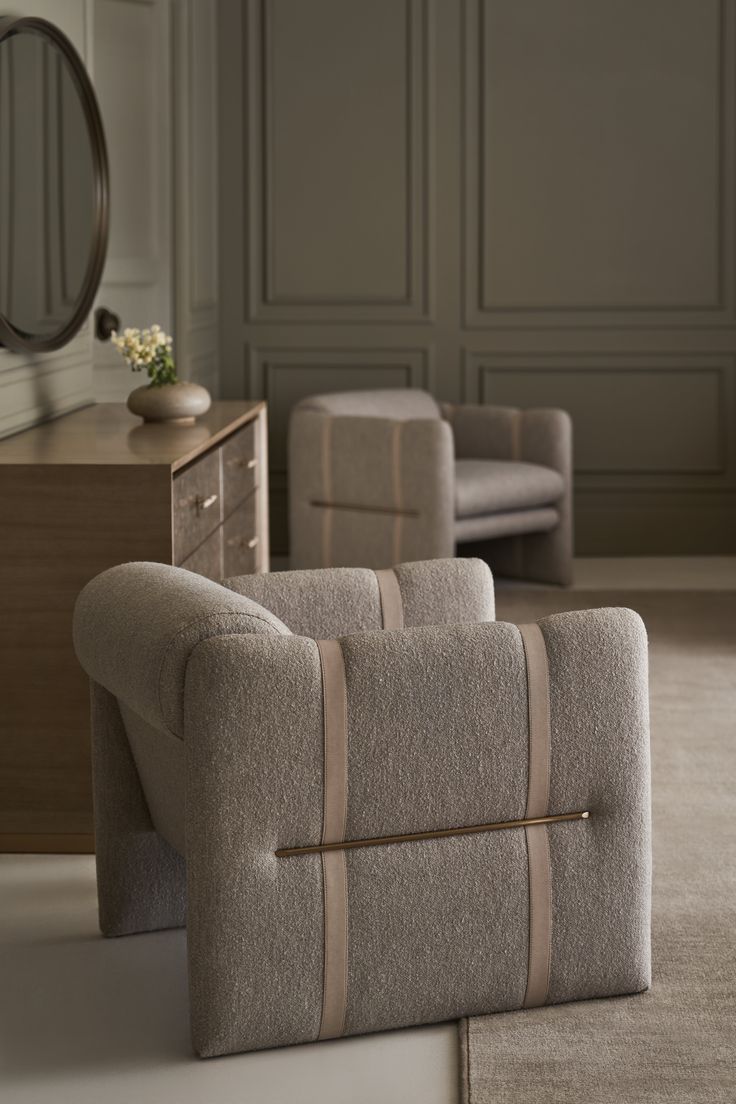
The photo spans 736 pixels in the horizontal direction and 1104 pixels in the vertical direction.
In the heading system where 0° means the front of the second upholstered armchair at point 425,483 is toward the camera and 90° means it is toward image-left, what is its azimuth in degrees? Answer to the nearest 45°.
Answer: approximately 315°

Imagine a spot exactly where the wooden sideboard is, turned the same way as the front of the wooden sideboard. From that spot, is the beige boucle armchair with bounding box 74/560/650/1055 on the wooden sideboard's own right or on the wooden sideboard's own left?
on the wooden sideboard's own right

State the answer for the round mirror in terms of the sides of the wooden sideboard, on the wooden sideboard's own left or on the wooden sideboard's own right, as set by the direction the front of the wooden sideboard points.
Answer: on the wooden sideboard's own left

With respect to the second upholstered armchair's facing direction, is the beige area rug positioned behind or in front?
in front

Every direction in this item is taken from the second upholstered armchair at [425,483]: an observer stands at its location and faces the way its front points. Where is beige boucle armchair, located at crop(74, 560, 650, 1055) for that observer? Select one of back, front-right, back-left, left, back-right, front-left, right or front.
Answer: front-right

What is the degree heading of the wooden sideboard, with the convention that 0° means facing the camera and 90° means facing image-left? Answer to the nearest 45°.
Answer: approximately 270°
